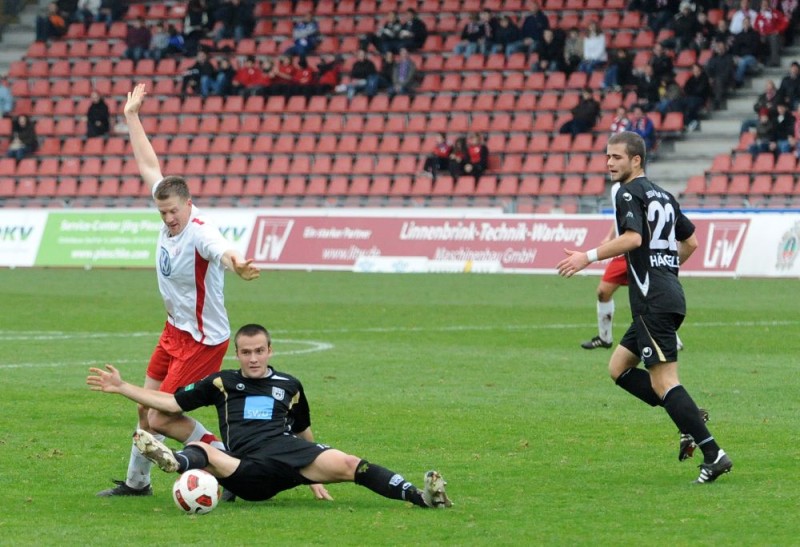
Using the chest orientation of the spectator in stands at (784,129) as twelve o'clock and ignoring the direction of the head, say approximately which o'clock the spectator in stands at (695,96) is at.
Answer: the spectator in stands at (695,96) is roughly at 3 o'clock from the spectator in stands at (784,129).

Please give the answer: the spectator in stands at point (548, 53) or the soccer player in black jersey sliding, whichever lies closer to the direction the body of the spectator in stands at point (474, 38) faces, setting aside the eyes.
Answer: the soccer player in black jersey sliding

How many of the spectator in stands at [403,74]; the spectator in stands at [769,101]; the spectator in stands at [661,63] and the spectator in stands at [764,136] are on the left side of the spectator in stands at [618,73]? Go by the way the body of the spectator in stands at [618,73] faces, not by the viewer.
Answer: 3

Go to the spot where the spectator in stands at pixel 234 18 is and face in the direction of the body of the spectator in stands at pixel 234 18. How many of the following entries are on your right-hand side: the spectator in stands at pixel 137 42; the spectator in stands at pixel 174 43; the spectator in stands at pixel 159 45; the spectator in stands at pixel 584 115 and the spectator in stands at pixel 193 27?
4

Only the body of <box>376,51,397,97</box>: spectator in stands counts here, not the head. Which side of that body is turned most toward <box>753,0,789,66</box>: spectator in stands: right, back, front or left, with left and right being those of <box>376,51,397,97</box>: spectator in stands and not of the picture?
left

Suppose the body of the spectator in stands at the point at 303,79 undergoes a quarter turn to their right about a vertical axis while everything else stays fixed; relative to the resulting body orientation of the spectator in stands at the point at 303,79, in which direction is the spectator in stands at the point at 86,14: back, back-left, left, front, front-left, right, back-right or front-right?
front-right

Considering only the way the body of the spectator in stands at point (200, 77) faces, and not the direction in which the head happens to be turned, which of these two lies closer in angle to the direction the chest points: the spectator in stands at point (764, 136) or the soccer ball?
the soccer ball

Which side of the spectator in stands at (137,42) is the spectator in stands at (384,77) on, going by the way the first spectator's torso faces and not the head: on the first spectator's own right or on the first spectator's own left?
on the first spectator's own left

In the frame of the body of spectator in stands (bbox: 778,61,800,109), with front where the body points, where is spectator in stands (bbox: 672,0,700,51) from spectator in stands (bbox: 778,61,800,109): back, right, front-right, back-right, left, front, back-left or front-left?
right

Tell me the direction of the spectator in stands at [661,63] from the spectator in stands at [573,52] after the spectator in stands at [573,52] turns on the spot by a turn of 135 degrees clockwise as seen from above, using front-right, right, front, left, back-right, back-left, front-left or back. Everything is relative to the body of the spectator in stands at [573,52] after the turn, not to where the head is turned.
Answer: back-right

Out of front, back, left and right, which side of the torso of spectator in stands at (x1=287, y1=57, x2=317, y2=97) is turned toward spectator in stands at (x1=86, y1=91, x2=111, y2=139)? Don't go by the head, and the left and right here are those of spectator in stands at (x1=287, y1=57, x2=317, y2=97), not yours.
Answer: right
